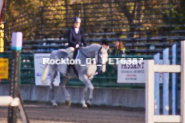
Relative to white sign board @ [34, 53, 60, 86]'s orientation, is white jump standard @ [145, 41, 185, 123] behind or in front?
in front

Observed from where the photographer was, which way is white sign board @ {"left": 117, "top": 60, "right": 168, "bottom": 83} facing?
facing the viewer

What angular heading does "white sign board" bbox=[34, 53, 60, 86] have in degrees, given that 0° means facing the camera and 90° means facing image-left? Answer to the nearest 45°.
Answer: approximately 0°

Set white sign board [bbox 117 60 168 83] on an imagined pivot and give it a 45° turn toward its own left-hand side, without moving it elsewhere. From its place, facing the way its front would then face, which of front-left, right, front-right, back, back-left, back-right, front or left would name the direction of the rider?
back-right

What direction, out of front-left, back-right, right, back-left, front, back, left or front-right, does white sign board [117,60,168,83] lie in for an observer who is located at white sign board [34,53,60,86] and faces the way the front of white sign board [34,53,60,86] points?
front-left

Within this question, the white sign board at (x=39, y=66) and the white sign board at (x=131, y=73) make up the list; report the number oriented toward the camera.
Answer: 2

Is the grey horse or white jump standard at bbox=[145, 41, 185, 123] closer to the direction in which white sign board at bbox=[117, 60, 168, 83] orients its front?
the white jump standard

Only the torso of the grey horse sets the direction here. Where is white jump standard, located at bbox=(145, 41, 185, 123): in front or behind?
in front

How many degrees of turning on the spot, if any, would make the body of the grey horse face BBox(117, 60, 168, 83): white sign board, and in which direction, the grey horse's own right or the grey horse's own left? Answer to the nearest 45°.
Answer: approximately 45° to the grey horse's own left

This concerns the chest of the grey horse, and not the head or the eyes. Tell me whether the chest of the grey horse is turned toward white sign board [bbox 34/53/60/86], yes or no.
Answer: no

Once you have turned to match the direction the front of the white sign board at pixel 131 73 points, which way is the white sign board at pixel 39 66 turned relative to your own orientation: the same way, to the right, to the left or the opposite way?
the same way

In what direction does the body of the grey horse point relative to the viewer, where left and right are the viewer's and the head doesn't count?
facing the viewer and to the right of the viewer

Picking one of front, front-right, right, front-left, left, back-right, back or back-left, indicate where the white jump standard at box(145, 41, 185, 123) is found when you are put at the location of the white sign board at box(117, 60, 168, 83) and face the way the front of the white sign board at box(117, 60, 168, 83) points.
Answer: front

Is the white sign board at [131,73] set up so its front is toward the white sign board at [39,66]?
no

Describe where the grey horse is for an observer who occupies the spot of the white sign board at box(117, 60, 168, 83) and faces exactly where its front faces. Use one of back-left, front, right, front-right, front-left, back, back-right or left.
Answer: right
